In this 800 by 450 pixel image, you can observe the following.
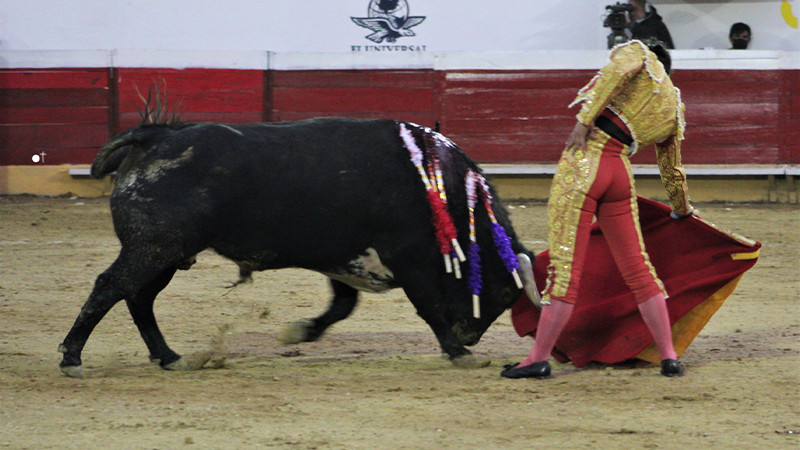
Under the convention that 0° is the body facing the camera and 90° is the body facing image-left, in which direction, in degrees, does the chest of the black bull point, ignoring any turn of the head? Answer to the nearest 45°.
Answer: approximately 270°

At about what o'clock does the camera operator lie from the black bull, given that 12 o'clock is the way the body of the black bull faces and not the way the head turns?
The camera operator is roughly at 10 o'clock from the black bull.

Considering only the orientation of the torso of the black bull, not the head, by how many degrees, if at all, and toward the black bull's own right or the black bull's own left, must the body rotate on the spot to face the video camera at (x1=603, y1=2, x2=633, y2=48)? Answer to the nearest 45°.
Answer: approximately 45° to the black bull's own left

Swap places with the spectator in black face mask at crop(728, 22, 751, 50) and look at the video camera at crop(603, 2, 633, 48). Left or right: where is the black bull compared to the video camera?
left

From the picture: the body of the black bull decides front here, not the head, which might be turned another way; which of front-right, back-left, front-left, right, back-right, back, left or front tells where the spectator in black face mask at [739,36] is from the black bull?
front-left
